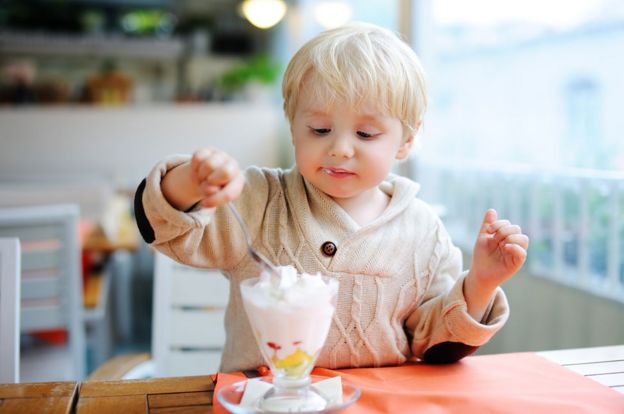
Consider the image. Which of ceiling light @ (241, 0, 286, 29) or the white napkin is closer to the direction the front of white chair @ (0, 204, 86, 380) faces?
the ceiling light

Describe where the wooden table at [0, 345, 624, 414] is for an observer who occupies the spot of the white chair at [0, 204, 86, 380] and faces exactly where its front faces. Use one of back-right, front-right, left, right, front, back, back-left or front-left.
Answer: back

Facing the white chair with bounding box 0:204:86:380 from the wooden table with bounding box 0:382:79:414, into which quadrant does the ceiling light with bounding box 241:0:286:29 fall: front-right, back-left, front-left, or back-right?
front-right

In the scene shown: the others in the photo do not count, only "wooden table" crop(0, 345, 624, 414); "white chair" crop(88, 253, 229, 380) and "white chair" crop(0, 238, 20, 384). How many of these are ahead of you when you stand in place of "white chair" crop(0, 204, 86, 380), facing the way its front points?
0

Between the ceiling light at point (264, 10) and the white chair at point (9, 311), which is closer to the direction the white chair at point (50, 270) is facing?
the ceiling light

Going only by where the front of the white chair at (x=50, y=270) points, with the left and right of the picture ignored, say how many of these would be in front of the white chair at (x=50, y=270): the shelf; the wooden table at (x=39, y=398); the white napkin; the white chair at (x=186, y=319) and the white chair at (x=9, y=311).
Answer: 1

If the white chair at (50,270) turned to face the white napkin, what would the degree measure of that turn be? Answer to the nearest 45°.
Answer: approximately 180°

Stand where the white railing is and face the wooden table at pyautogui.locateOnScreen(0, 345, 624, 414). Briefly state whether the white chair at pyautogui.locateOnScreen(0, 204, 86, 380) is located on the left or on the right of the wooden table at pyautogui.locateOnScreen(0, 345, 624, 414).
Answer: right

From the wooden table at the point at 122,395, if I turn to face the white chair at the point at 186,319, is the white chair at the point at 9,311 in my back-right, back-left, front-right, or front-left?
front-left

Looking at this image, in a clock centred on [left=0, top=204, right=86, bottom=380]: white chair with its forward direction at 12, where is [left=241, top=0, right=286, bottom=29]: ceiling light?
The ceiling light is roughly at 1 o'clock from the white chair.

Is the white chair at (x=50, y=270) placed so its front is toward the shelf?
yes

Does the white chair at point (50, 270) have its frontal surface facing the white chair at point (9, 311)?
no

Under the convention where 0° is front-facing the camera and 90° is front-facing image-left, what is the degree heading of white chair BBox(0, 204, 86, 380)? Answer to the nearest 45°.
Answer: approximately 180°
